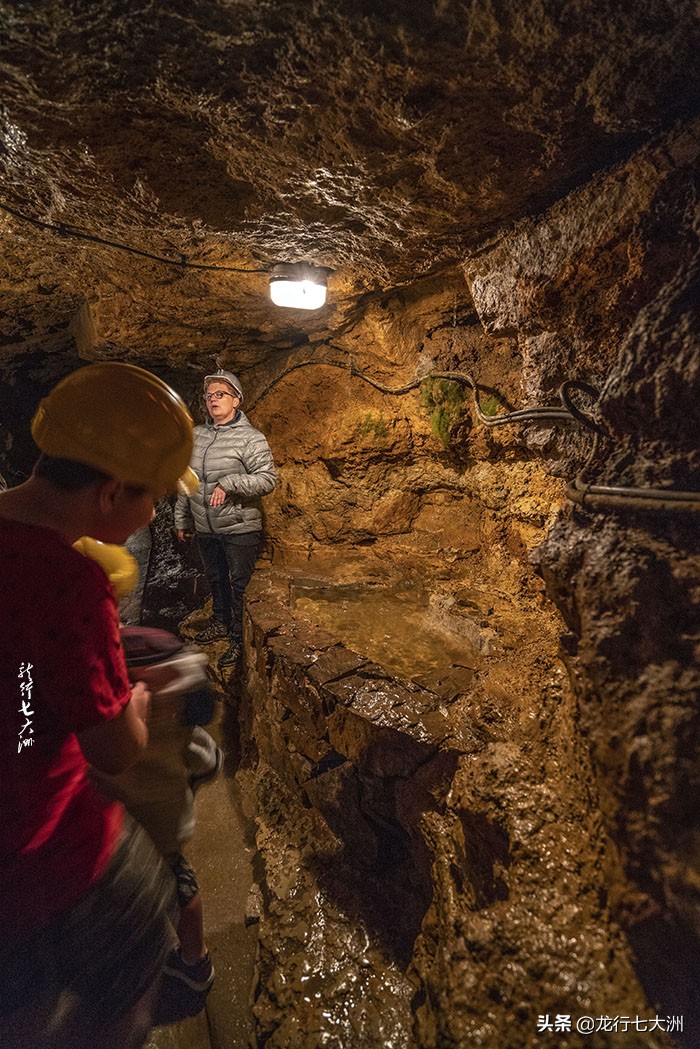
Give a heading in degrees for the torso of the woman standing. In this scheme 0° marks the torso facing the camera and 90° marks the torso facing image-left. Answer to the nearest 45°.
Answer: approximately 45°

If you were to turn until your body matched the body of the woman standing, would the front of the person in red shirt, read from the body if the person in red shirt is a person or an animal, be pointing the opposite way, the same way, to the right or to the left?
the opposite way

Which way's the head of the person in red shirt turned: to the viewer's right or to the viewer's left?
to the viewer's right

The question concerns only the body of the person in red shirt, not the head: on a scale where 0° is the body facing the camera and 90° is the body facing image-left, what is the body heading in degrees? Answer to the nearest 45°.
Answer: approximately 225°
